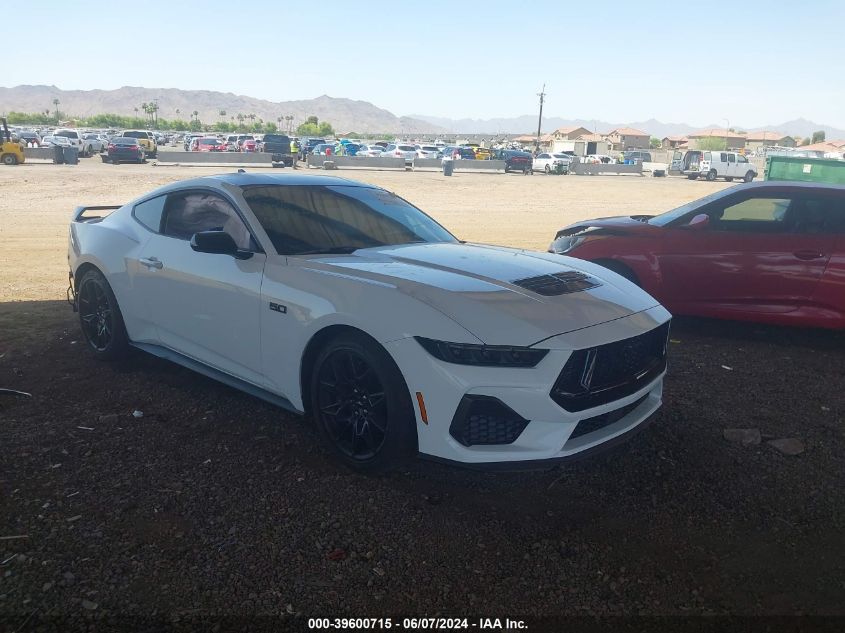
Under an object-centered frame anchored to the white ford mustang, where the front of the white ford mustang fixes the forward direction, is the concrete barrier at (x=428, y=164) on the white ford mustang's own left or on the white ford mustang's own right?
on the white ford mustang's own left

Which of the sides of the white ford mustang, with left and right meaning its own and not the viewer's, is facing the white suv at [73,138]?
back

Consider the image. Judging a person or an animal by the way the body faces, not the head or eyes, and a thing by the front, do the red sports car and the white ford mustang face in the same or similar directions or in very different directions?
very different directions

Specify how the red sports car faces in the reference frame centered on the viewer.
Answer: facing to the left of the viewer

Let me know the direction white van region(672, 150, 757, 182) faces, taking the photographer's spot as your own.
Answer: facing away from the viewer and to the right of the viewer

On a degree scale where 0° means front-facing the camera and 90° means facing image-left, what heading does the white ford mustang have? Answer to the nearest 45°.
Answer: approximately 315°

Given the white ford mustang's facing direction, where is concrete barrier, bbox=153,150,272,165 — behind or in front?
behind

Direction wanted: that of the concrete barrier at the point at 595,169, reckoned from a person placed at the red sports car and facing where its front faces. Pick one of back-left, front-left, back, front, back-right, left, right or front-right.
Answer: right

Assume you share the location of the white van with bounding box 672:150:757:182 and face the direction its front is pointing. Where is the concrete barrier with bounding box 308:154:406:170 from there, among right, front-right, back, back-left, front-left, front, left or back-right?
back

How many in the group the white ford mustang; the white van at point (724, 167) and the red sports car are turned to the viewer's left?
1

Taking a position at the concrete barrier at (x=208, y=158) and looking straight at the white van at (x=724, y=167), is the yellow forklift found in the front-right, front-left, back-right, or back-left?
back-right

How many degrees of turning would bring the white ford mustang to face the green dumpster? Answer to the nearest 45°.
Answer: approximately 90° to its left
